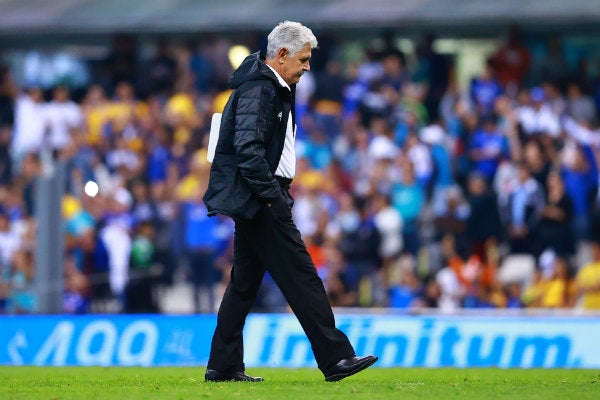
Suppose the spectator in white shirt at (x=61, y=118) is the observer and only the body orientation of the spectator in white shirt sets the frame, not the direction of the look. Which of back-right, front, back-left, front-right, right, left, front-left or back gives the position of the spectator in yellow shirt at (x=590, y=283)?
front-left

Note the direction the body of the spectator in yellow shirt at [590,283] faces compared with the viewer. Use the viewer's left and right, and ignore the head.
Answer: facing the viewer

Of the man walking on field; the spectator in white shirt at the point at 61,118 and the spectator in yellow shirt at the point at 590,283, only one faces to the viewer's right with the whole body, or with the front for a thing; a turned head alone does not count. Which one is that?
the man walking on field

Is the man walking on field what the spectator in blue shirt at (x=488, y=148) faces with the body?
yes

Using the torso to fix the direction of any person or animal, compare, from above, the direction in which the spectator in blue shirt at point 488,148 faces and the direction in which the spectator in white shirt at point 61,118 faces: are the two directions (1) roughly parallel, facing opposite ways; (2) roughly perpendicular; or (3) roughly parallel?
roughly parallel

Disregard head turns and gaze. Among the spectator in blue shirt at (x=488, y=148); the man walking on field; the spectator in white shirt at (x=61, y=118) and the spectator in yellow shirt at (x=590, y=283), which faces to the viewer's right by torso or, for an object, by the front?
the man walking on field

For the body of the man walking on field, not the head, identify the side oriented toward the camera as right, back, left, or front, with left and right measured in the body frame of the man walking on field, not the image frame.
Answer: right

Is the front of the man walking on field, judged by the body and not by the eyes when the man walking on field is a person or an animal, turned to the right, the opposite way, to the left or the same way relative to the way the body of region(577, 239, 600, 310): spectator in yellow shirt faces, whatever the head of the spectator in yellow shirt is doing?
to the left

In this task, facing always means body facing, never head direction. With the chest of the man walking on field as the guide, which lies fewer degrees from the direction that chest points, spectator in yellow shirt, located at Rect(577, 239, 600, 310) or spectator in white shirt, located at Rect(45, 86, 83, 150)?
the spectator in yellow shirt

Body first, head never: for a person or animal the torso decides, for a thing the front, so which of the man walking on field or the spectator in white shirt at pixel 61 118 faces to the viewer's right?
the man walking on field

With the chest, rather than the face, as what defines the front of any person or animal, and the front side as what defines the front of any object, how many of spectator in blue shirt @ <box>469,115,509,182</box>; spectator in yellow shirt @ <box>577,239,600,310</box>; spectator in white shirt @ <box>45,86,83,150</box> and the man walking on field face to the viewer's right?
1

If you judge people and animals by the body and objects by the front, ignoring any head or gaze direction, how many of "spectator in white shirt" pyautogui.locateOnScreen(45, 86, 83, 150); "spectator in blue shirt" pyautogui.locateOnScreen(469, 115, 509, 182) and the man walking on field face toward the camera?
2

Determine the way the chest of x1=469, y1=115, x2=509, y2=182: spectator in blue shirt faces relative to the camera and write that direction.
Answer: toward the camera

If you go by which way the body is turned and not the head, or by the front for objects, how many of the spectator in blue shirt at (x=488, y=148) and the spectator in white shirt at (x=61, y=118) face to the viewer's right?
0

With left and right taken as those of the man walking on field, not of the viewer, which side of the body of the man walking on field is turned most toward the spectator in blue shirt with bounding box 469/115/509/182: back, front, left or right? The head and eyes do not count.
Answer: left

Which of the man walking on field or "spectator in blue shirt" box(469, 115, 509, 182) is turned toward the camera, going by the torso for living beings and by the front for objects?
the spectator in blue shirt
